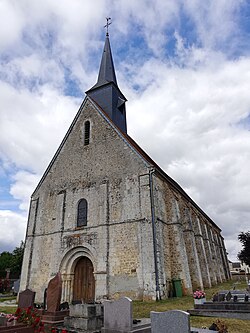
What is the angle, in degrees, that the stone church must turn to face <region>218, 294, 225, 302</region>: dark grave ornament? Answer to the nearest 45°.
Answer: approximately 90° to its left

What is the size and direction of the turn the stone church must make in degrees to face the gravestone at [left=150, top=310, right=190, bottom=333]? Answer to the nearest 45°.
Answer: approximately 45° to its left

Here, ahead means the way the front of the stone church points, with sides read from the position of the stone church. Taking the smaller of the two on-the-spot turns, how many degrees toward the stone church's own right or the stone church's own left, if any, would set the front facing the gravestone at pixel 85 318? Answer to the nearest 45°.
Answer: approximately 45° to the stone church's own left

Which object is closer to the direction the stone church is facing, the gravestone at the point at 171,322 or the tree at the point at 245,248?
the gravestone

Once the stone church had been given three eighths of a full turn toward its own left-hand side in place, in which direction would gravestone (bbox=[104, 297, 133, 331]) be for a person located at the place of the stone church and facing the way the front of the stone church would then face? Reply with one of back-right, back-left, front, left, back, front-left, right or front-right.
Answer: right

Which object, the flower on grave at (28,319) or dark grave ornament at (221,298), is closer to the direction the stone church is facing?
the flower on grave

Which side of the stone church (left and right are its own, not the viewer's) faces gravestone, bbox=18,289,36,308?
front

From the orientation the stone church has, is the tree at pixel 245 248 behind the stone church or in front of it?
behind

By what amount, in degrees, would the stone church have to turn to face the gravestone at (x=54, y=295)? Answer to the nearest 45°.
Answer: approximately 45° to its left
